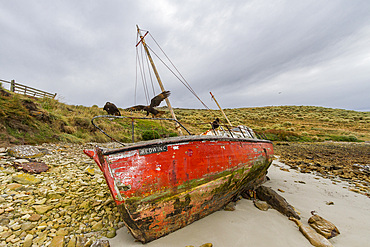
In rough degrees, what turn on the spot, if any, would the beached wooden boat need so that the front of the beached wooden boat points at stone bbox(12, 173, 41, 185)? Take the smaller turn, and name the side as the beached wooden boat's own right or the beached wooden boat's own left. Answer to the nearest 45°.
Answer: approximately 45° to the beached wooden boat's own right

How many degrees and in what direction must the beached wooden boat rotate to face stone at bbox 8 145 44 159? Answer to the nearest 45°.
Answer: approximately 90° to its right

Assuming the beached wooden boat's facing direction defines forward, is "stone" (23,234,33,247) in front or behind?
in front

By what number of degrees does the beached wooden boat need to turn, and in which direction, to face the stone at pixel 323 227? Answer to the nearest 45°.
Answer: approximately 135° to its left

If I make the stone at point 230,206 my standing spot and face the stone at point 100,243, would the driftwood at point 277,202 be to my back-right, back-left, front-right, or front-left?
back-left

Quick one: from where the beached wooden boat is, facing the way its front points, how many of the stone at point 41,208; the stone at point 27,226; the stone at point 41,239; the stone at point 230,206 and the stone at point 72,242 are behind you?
1

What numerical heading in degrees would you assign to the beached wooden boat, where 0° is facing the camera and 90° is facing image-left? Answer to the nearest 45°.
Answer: approximately 45°
